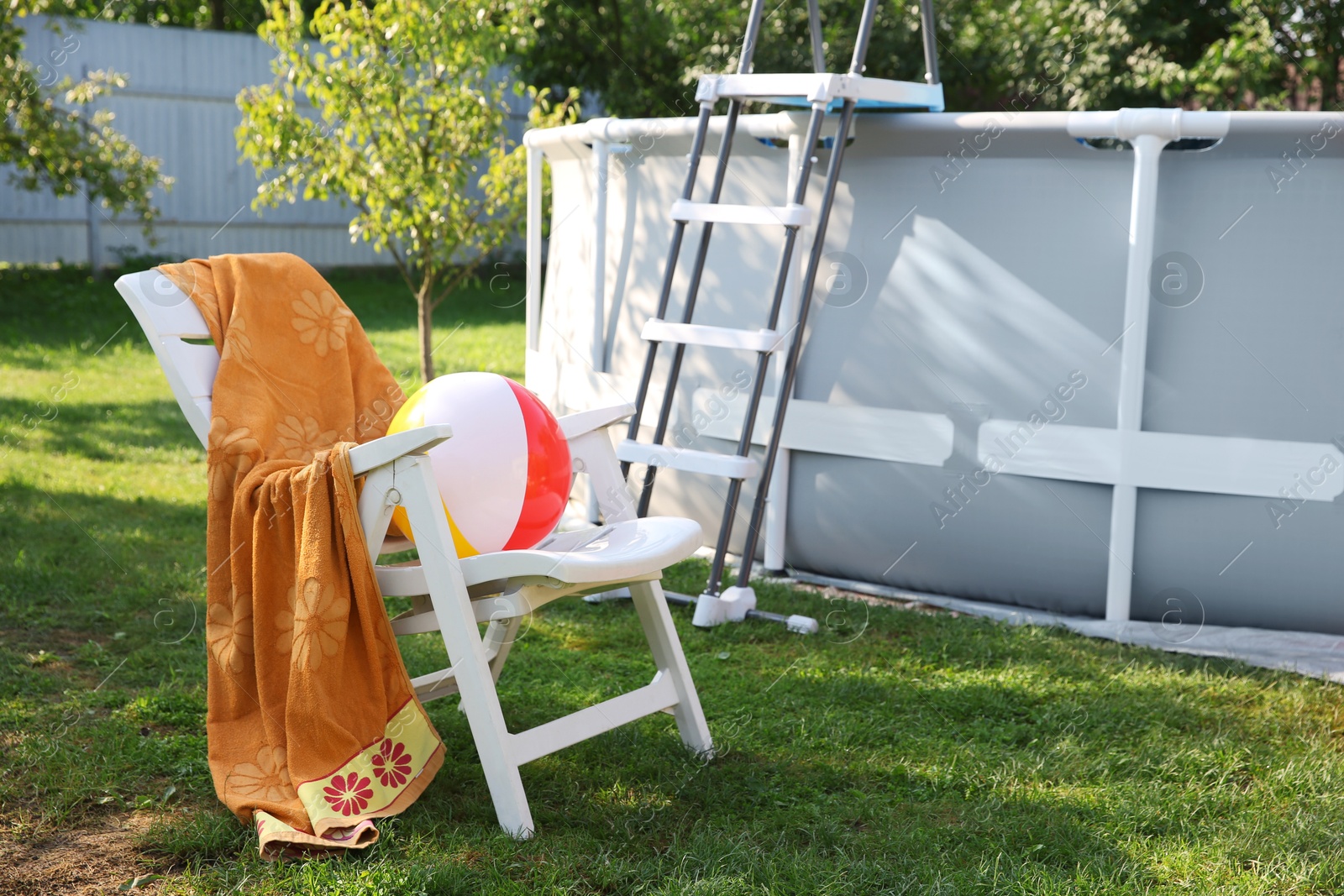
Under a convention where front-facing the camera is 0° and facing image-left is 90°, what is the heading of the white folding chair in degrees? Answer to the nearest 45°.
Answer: approximately 315°

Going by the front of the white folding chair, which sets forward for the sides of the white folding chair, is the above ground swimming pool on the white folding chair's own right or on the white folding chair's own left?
on the white folding chair's own left

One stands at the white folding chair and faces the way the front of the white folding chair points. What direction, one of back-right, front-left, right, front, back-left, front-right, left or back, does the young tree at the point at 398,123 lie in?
back-left

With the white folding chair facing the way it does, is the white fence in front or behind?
behind

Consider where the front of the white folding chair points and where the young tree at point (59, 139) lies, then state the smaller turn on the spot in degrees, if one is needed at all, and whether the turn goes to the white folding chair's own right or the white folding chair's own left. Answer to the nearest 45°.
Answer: approximately 135° to the white folding chair's own left
